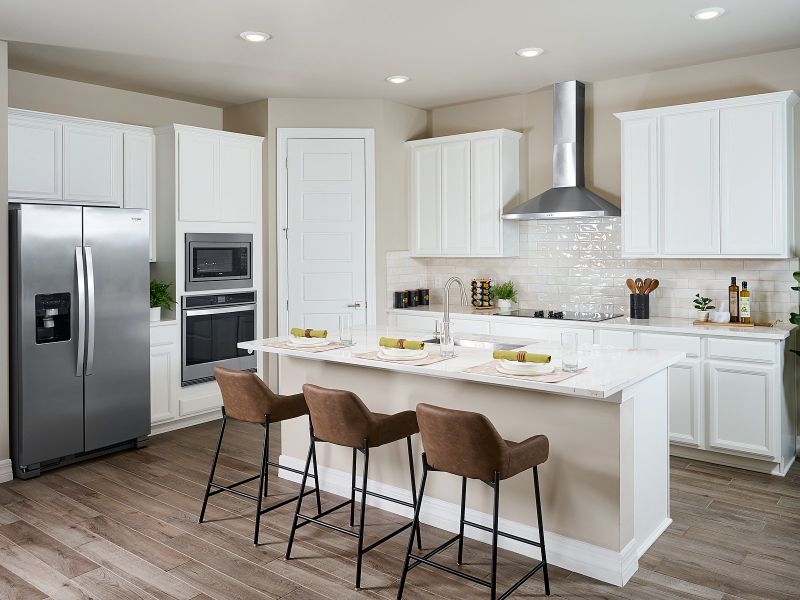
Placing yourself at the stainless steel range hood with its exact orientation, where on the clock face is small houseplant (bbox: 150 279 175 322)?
The small houseplant is roughly at 1 o'clock from the stainless steel range hood.

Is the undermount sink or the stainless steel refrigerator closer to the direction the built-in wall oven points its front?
the undermount sink

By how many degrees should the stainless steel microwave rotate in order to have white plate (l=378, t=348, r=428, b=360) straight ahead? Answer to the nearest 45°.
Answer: approximately 45° to its right

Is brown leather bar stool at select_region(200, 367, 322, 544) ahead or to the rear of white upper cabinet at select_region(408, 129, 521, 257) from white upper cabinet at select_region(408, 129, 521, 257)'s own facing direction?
ahead

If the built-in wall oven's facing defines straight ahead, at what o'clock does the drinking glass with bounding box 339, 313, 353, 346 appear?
The drinking glass is roughly at 1 o'clock from the built-in wall oven.

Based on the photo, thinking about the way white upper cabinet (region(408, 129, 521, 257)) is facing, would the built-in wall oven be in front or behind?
in front

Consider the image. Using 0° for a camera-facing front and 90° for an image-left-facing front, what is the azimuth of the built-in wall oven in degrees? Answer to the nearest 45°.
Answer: approximately 315°

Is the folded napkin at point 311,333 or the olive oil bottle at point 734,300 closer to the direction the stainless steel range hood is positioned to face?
the folded napkin

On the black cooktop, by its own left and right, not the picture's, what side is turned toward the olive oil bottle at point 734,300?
left

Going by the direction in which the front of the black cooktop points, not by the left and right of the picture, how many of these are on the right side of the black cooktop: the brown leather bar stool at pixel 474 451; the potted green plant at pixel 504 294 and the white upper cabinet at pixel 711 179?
1

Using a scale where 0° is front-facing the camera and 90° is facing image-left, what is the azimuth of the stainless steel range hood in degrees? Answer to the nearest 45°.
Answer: approximately 45°
